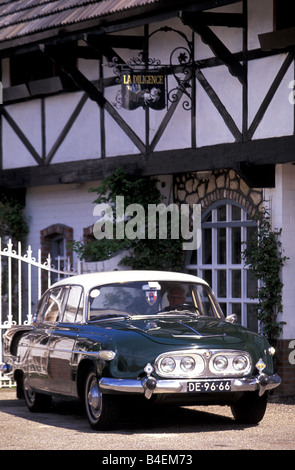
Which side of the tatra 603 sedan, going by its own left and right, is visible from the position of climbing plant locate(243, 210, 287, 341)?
left

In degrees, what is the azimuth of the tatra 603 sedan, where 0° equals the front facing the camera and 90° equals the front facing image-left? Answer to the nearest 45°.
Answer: approximately 315°

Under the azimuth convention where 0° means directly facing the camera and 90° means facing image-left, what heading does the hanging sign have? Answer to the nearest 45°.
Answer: approximately 0°
